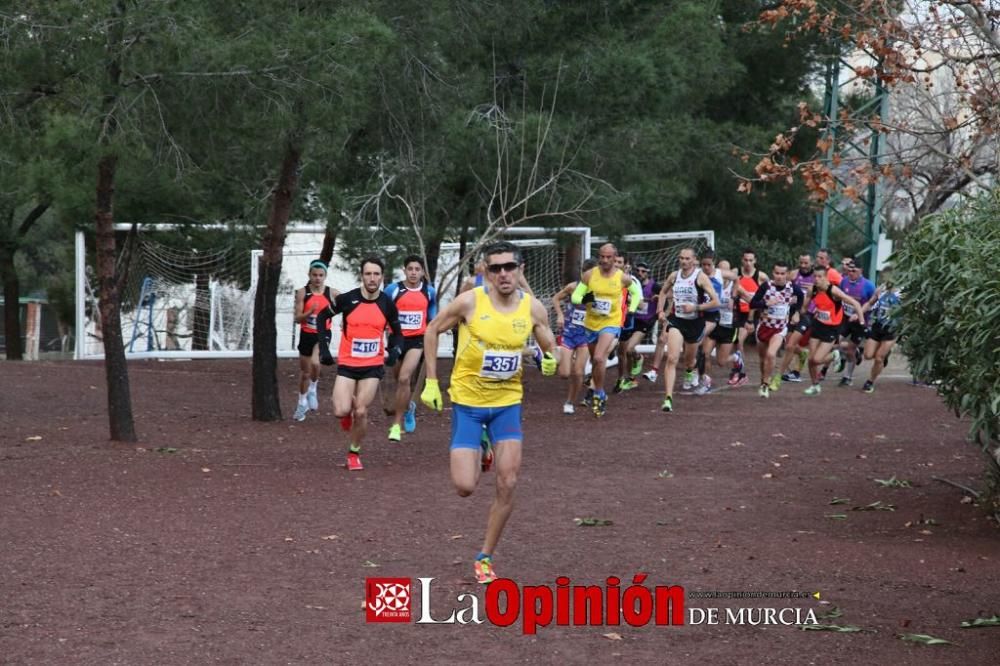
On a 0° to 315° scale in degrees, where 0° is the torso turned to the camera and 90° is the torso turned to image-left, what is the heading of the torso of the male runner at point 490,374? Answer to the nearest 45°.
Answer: approximately 0°

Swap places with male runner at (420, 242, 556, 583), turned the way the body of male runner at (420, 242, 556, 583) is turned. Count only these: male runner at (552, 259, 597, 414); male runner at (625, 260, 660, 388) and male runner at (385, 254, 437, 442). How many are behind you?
3

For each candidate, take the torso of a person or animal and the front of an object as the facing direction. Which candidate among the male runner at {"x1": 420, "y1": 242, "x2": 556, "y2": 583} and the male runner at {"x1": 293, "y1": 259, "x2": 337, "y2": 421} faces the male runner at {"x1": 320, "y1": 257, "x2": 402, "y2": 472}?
the male runner at {"x1": 293, "y1": 259, "x2": 337, "y2": 421}

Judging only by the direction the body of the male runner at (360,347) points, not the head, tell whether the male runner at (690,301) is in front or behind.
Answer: behind

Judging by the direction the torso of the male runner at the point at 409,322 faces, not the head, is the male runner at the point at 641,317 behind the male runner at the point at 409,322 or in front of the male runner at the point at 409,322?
behind

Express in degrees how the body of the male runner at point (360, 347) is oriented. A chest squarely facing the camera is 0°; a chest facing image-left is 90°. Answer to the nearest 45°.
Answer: approximately 0°

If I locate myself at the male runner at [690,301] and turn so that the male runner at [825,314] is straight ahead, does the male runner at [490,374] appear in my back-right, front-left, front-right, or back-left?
back-right

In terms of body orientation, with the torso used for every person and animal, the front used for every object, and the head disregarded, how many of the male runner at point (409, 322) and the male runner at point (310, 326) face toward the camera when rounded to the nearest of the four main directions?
2

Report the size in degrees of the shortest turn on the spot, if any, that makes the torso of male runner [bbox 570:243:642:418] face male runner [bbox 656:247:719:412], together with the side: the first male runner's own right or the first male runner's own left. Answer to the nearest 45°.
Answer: approximately 135° to the first male runner's own left
